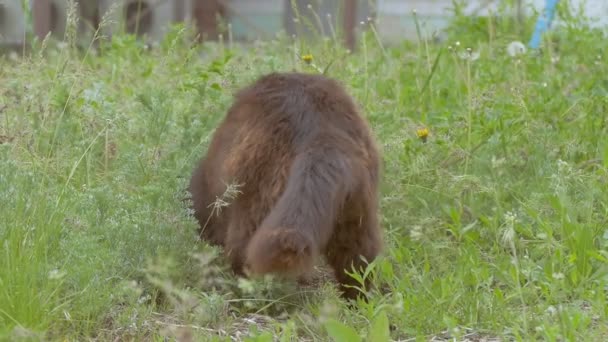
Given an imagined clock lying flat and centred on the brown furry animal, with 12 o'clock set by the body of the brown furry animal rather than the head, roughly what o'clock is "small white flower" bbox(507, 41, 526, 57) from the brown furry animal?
The small white flower is roughly at 1 o'clock from the brown furry animal.

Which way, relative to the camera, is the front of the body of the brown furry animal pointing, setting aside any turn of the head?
away from the camera

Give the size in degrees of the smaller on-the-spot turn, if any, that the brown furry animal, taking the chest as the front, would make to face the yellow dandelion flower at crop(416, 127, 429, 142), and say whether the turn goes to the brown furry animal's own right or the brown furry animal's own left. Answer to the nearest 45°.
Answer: approximately 45° to the brown furry animal's own right

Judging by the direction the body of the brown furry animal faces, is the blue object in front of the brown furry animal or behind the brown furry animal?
in front
